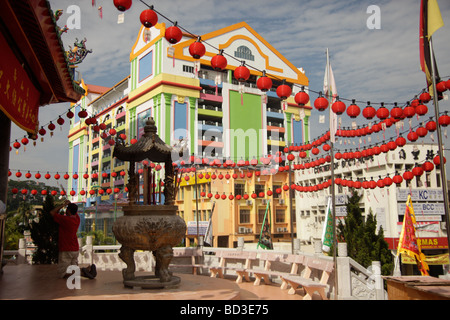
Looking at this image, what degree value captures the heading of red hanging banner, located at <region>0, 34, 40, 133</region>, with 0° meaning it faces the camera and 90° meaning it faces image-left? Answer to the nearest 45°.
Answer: approximately 315°

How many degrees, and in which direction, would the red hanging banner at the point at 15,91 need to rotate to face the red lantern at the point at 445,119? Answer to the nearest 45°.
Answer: approximately 45° to its left

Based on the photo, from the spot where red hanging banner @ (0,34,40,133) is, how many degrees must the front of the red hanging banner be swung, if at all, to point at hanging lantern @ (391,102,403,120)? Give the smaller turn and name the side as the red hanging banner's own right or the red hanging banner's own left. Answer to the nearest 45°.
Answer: approximately 45° to the red hanging banner's own left

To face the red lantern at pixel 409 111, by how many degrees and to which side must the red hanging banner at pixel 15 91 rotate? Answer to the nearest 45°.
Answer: approximately 45° to its left

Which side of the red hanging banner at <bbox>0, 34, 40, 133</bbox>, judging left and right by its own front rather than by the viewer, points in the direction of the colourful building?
left

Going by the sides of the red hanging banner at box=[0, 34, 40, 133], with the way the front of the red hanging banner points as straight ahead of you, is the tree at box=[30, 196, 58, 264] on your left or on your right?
on your left

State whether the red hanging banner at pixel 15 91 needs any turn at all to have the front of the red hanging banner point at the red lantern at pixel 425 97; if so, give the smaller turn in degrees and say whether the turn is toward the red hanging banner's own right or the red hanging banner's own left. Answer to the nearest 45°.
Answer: approximately 45° to the red hanging banner's own left

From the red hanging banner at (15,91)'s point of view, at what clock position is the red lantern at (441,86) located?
The red lantern is roughly at 11 o'clock from the red hanging banner.
